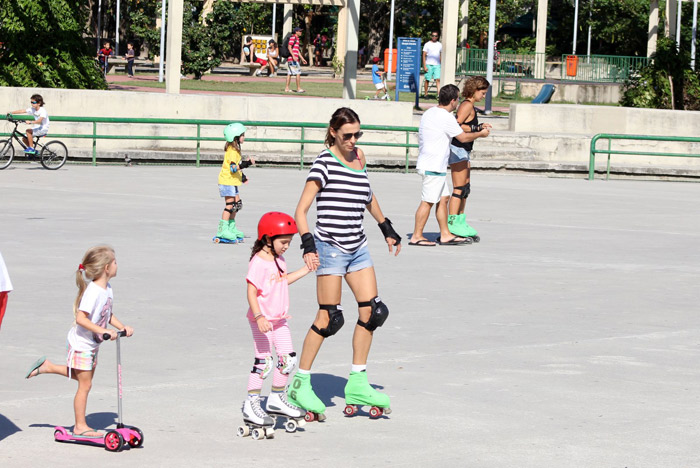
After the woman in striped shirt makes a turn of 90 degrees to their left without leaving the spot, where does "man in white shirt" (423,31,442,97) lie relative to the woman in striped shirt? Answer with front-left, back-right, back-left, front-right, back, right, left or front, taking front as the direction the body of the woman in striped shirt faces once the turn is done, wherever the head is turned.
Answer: front-left

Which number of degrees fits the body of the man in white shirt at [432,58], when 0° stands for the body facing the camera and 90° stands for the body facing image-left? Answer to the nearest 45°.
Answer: approximately 0°

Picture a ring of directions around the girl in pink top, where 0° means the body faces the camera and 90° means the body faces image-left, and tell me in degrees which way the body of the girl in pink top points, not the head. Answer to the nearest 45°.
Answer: approximately 315°

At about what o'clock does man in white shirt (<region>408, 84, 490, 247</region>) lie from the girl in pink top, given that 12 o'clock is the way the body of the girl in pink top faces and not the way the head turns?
The man in white shirt is roughly at 8 o'clock from the girl in pink top.

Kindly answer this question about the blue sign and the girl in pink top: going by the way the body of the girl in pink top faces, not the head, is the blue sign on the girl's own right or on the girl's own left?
on the girl's own left

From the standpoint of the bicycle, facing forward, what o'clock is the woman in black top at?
The woman in black top is roughly at 8 o'clock from the bicycle.
